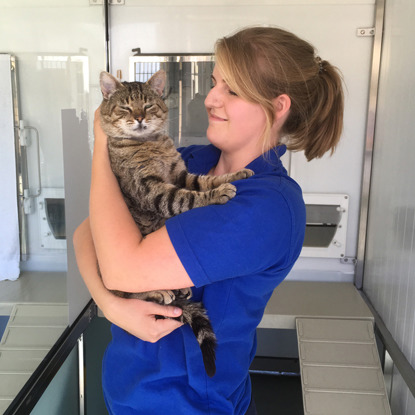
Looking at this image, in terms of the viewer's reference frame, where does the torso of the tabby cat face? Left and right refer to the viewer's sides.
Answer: facing the viewer and to the right of the viewer

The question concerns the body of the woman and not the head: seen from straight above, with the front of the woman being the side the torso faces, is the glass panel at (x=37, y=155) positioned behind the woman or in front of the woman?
in front

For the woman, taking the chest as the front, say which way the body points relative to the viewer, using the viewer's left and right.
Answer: facing to the left of the viewer
